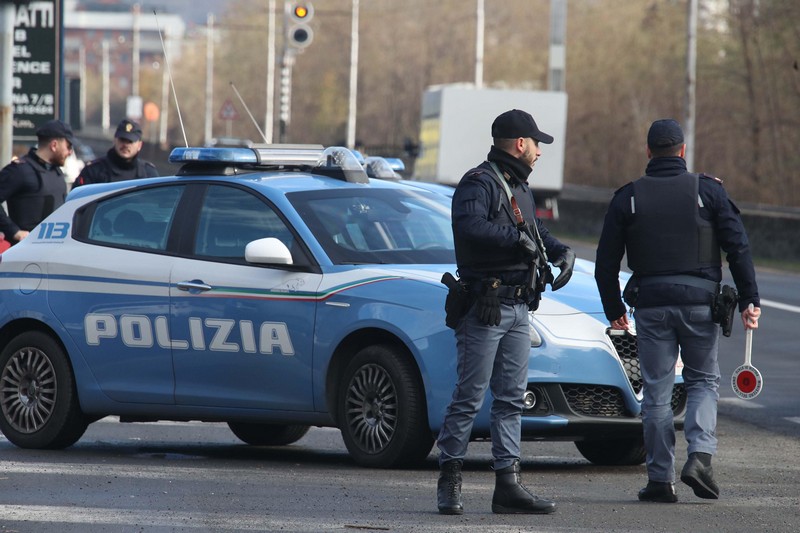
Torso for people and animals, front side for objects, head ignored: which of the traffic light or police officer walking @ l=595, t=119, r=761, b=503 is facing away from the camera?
the police officer walking

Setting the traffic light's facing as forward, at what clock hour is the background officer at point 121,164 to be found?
The background officer is roughly at 12 o'clock from the traffic light.

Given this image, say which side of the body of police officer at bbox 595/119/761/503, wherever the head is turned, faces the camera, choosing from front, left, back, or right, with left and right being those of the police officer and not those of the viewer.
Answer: back

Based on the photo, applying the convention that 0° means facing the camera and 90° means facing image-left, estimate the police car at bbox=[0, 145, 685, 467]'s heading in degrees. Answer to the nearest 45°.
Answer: approximately 315°

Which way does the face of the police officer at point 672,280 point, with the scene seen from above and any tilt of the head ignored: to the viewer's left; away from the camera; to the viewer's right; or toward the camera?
away from the camera

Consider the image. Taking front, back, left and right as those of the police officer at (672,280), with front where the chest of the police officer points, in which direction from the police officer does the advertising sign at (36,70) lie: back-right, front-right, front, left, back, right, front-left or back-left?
front-left

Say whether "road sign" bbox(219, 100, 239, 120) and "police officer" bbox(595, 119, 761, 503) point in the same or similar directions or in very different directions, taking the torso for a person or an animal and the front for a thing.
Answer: very different directions

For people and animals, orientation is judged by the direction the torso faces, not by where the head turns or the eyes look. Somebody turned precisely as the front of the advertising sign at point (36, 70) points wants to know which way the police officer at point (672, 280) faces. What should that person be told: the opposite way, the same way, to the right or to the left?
the opposite way

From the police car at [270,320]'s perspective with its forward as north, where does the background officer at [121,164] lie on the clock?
The background officer is roughly at 7 o'clock from the police car.

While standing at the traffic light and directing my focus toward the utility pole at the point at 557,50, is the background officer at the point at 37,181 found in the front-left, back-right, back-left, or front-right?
back-right

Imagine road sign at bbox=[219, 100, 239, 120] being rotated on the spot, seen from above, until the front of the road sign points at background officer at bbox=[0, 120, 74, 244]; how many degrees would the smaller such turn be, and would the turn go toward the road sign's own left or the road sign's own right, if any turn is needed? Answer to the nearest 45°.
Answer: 0° — it already faces them

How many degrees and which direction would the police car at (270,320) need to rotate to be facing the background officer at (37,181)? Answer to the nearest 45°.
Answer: approximately 180°

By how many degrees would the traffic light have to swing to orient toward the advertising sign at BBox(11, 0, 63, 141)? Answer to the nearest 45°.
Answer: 0° — it already faces it

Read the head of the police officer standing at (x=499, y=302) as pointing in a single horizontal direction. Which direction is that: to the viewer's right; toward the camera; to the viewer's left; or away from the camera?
to the viewer's right

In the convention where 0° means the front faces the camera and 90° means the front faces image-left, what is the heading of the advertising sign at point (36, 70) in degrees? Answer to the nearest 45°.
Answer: approximately 0°

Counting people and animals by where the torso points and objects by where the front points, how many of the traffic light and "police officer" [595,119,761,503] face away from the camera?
1
